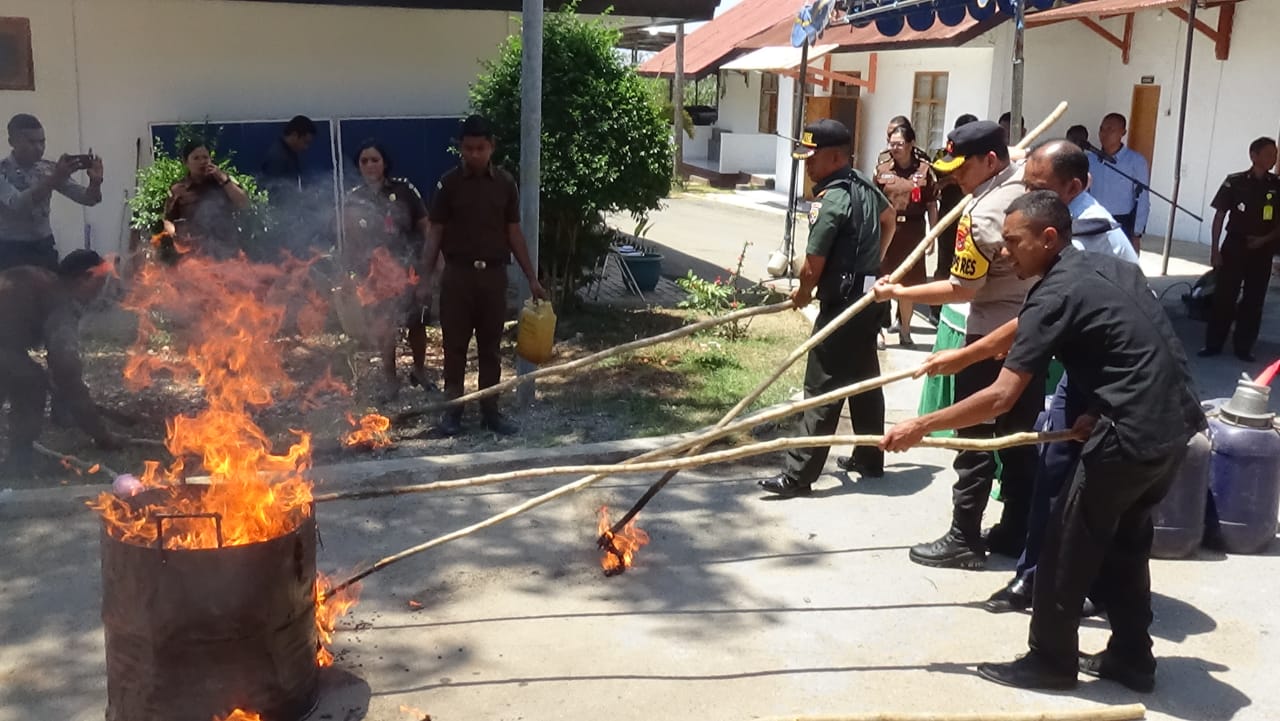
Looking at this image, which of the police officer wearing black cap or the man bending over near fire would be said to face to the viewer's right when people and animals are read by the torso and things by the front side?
the man bending over near fire

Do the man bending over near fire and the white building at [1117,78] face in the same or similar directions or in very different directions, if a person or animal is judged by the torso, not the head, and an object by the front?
very different directions

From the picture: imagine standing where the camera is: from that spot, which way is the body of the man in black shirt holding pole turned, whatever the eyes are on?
to the viewer's left

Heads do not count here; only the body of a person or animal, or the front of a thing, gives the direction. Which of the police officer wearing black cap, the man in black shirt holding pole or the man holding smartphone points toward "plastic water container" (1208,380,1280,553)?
the man holding smartphone

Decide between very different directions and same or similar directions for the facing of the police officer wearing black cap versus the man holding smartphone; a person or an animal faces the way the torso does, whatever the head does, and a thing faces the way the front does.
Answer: very different directions

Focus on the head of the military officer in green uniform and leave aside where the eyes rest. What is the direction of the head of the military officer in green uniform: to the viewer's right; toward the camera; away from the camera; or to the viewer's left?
to the viewer's left

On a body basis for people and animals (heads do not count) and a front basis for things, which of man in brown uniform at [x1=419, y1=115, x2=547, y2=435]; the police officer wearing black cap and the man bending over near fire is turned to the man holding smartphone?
the police officer wearing black cap

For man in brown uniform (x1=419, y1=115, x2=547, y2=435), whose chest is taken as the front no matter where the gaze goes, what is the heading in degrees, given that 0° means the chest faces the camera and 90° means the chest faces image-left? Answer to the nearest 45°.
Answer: approximately 0°

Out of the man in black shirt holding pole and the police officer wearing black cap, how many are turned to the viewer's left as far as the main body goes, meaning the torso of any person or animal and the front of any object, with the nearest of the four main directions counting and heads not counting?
2

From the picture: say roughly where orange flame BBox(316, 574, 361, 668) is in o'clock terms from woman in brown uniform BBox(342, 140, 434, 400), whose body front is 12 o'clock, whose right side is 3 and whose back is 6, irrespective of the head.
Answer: The orange flame is roughly at 12 o'clock from the woman in brown uniform.

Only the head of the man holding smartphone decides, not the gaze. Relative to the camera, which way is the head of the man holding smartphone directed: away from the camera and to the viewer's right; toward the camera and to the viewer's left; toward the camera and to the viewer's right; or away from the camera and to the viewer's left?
toward the camera and to the viewer's right

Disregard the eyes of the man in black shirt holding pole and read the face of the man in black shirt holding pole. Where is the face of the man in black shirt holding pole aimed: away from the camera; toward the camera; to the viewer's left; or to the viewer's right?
to the viewer's left

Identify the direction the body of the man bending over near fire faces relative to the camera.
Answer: to the viewer's right

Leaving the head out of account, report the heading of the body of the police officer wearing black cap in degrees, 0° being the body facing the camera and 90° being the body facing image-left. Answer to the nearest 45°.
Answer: approximately 90°
